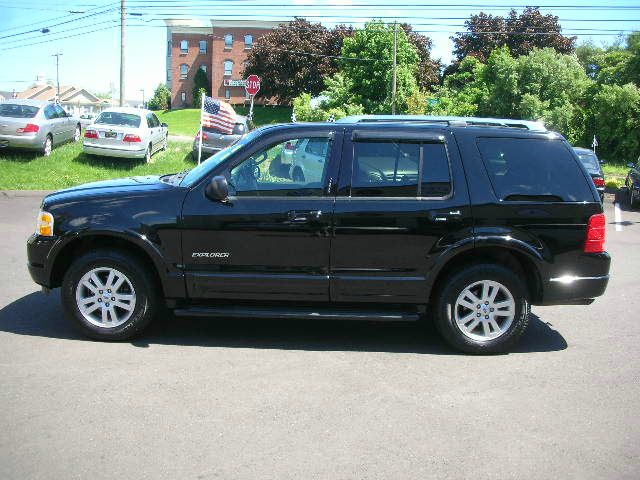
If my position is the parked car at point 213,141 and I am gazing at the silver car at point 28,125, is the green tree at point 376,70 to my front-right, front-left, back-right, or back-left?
back-right

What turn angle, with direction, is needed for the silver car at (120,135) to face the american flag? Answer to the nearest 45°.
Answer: approximately 90° to its right

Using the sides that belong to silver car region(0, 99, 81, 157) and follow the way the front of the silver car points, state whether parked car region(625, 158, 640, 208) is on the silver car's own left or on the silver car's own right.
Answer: on the silver car's own right

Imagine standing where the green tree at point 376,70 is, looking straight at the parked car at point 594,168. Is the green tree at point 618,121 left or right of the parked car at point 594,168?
left

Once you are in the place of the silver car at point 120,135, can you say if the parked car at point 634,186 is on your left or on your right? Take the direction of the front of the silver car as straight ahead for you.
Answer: on your right

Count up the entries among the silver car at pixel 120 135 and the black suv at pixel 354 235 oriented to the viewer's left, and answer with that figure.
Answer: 1

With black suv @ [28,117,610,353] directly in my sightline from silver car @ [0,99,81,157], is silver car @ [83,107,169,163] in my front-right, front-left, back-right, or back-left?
front-left

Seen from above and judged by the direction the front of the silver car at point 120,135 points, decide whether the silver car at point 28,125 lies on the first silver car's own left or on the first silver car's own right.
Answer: on the first silver car's own left

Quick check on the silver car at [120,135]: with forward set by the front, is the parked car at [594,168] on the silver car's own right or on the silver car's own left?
on the silver car's own right

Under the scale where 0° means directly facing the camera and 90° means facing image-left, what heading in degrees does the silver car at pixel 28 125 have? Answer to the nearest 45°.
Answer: approximately 225°

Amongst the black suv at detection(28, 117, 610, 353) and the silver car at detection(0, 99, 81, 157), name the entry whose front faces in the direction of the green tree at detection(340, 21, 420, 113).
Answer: the silver car

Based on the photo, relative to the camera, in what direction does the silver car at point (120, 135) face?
facing away from the viewer and to the right of the viewer

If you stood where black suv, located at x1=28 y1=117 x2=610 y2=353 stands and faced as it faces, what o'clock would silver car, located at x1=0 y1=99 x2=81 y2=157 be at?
The silver car is roughly at 2 o'clock from the black suv.

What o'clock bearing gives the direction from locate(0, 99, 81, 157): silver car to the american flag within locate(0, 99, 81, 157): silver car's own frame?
The american flag is roughly at 3 o'clock from the silver car.

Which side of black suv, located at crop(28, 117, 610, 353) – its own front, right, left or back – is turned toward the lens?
left

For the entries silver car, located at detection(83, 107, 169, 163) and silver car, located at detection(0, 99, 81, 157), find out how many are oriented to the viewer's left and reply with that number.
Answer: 0
